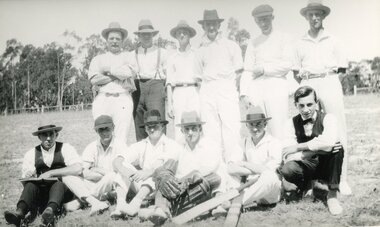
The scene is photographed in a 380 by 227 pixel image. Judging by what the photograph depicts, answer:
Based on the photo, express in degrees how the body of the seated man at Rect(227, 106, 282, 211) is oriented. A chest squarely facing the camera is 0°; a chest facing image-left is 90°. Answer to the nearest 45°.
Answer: approximately 45°

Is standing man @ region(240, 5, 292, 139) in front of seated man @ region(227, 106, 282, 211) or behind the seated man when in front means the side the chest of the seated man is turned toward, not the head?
behind

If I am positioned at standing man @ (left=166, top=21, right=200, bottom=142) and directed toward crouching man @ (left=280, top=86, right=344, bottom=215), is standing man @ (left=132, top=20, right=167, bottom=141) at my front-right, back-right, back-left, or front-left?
back-right

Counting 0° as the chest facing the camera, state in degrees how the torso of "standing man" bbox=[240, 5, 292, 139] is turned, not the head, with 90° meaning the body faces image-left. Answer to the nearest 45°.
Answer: approximately 0°

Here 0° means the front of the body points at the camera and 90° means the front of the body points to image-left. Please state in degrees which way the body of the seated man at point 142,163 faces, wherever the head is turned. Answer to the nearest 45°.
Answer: approximately 45°

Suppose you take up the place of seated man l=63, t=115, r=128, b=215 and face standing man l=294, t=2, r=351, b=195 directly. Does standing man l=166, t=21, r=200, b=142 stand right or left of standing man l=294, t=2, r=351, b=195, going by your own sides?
left

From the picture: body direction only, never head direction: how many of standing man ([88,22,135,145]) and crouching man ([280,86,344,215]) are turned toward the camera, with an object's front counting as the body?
2

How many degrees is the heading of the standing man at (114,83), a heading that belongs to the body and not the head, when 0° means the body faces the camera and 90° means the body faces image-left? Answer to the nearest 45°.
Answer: approximately 0°
